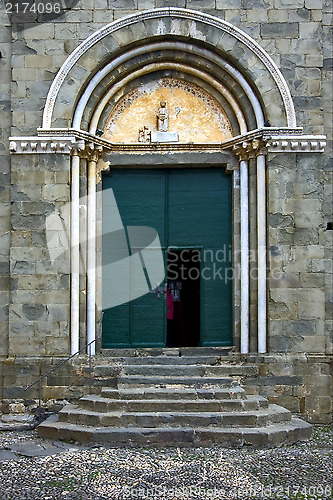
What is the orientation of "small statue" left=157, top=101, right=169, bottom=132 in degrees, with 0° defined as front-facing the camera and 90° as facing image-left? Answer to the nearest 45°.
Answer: approximately 0°

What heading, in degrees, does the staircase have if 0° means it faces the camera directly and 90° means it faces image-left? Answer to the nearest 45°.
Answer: approximately 0°
